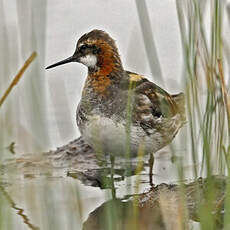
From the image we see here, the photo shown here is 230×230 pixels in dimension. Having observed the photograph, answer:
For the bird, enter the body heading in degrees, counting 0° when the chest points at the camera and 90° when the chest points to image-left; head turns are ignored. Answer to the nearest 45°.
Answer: approximately 45°
